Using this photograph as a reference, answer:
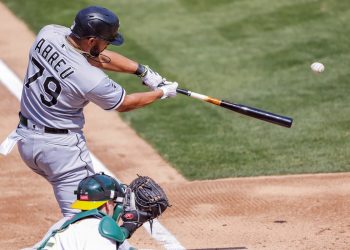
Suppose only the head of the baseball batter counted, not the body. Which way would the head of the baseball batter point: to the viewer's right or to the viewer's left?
to the viewer's right

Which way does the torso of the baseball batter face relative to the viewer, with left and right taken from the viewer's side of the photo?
facing away from the viewer and to the right of the viewer

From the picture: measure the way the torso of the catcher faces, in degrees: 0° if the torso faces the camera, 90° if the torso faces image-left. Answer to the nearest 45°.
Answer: approximately 225°
